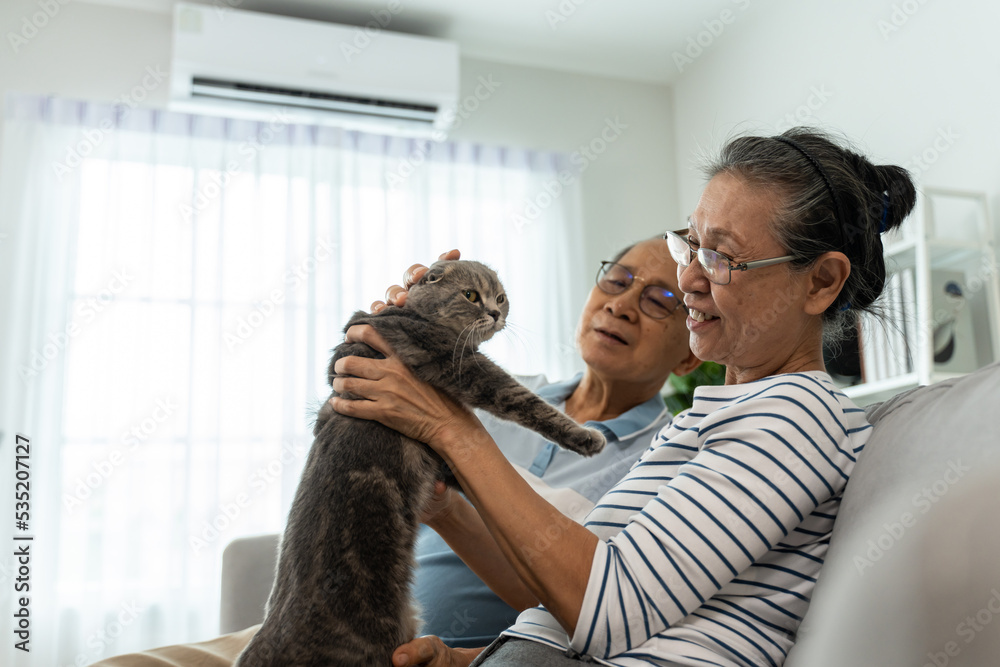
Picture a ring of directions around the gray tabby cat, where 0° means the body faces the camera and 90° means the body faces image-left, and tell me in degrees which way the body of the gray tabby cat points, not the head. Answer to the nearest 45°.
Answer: approximately 270°

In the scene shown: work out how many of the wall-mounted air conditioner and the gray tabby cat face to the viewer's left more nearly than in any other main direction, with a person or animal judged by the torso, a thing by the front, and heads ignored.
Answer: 0

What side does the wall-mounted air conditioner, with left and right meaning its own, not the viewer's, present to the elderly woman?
front

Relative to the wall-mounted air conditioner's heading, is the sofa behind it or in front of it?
in front

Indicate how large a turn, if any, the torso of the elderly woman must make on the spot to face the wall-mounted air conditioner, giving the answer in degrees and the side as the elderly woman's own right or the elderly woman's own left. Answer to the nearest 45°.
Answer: approximately 45° to the elderly woman's own right

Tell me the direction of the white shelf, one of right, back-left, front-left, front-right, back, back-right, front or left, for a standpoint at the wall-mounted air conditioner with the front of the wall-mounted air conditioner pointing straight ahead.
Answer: front-left

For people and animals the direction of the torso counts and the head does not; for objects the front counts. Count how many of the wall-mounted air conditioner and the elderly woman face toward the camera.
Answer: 1

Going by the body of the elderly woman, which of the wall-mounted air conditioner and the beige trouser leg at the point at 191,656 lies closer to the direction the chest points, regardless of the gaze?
the beige trouser leg

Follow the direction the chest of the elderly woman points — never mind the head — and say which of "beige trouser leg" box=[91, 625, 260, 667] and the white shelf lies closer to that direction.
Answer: the beige trouser leg

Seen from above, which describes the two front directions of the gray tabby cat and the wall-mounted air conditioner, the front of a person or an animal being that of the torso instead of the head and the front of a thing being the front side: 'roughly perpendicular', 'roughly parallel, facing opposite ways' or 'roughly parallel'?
roughly perpendicular

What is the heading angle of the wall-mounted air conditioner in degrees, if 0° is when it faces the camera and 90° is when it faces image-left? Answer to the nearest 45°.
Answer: approximately 0°

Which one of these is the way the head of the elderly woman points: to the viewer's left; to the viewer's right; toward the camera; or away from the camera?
to the viewer's left

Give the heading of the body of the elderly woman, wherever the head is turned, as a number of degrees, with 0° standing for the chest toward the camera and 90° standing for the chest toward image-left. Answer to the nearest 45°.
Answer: approximately 90°
